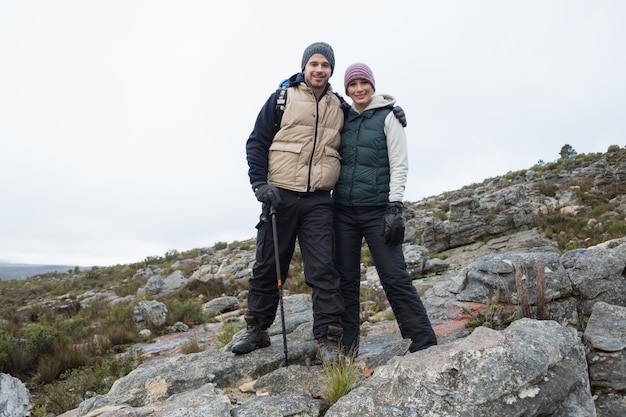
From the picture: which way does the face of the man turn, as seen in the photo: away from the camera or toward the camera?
toward the camera

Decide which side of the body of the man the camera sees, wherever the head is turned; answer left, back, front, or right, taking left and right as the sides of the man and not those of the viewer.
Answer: front

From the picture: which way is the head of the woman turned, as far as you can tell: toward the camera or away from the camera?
toward the camera

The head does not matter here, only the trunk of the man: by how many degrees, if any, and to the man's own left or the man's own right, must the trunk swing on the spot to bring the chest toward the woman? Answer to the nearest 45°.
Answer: approximately 90° to the man's own left

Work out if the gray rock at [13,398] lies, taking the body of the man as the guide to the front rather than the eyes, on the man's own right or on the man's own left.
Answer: on the man's own right

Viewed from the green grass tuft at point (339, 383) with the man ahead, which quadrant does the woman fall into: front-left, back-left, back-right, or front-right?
front-right
